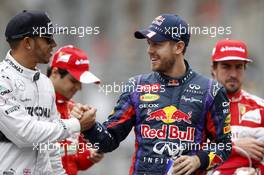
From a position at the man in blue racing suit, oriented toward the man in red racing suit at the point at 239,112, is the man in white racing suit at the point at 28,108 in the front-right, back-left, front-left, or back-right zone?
back-left

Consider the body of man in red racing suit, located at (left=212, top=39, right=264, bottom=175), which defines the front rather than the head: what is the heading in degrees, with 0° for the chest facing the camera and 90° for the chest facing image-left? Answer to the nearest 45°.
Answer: approximately 0°

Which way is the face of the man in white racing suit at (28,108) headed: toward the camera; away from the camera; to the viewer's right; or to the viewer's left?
to the viewer's right

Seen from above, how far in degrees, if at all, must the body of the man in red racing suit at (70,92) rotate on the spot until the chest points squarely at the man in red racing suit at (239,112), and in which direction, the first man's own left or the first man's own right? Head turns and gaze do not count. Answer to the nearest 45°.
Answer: approximately 45° to the first man's own left

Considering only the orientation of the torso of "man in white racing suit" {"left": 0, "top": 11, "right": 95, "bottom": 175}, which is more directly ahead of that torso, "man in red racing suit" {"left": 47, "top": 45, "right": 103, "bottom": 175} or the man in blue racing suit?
the man in blue racing suit

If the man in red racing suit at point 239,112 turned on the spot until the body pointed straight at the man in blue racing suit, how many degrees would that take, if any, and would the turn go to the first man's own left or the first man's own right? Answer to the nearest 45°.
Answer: approximately 45° to the first man's own right
